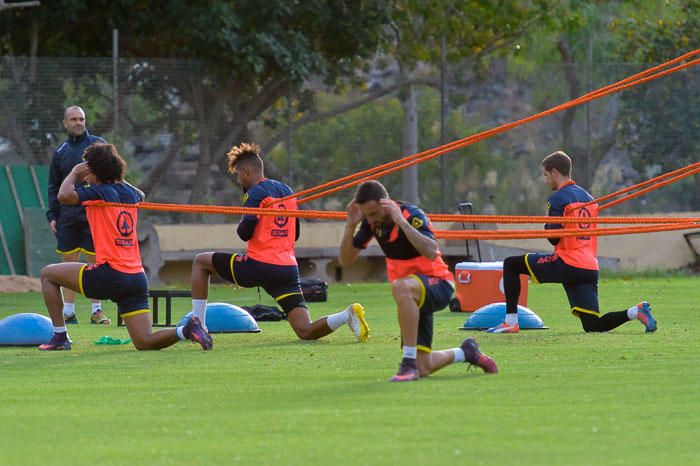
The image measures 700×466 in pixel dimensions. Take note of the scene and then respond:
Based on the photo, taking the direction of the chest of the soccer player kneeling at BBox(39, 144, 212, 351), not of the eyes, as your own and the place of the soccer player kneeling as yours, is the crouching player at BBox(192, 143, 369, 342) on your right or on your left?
on your right

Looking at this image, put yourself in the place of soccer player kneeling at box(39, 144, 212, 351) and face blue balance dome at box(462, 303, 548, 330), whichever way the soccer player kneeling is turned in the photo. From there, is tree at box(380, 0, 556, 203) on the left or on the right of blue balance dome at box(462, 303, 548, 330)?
left

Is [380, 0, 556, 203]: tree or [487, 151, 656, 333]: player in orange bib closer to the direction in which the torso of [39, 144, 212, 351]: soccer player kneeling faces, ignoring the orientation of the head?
the tree

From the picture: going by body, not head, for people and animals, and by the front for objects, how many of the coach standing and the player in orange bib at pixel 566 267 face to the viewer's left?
1

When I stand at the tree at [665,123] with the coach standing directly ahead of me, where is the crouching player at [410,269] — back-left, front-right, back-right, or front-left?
front-left

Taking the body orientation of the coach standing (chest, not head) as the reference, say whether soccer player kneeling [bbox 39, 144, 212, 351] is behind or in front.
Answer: in front

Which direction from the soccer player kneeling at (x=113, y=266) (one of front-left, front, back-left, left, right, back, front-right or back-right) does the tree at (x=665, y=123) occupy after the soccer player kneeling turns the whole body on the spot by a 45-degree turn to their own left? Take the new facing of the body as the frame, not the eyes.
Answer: back-right

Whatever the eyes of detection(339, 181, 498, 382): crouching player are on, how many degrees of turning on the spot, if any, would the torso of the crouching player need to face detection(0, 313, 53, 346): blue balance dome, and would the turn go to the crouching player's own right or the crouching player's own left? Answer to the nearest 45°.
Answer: approximately 90° to the crouching player's own right

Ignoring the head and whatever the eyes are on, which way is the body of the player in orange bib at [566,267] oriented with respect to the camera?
to the viewer's left

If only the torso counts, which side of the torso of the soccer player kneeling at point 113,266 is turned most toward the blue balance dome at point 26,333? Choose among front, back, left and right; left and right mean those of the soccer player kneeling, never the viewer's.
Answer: front

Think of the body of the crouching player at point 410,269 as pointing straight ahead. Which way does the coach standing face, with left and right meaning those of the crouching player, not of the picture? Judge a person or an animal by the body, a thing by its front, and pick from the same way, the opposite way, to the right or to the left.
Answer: to the left

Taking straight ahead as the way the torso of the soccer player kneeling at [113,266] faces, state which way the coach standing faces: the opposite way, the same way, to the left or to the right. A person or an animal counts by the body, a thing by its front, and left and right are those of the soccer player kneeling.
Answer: the opposite way

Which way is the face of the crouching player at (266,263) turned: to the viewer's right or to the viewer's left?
to the viewer's left

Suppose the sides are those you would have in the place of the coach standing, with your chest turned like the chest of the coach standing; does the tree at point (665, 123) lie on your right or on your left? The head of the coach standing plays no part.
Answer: on your left
